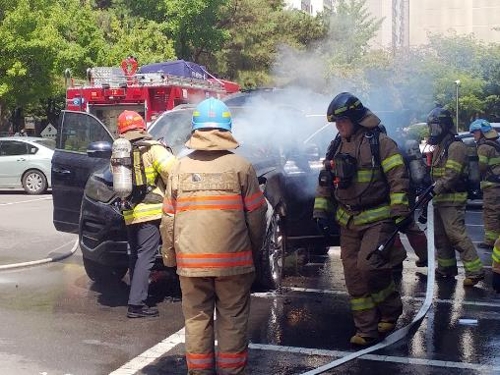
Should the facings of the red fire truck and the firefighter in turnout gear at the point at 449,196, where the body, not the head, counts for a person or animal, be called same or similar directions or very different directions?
very different directions

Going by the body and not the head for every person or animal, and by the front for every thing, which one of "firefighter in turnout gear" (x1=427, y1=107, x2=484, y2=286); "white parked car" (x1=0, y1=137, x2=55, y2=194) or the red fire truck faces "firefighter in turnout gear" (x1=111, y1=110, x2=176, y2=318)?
"firefighter in turnout gear" (x1=427, y1=107, x2=484, y2=286)

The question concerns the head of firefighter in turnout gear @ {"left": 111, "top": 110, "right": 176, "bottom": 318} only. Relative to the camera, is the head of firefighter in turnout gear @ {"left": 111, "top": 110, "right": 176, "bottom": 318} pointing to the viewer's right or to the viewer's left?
to the viewer's right

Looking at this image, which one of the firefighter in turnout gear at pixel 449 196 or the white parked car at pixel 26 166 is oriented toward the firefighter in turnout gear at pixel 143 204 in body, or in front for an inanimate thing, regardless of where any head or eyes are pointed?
the firefighter in turnout gear at pixel 449 196

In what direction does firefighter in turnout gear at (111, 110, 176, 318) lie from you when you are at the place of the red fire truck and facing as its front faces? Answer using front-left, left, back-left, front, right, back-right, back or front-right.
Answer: back-right

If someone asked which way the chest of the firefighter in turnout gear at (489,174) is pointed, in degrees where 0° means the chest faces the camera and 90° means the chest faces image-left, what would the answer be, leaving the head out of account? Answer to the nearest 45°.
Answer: approximately 90°

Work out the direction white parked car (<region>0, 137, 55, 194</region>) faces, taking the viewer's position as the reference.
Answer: facing to the left of the viewer

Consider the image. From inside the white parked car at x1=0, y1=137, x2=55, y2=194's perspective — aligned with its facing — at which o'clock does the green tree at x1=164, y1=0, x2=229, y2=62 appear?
The green tree is roughly at 4 o'clock from the white parked car.

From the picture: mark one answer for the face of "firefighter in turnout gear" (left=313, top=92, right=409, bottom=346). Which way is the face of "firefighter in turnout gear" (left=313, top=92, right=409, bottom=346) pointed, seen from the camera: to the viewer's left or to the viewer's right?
to the viewer's left
